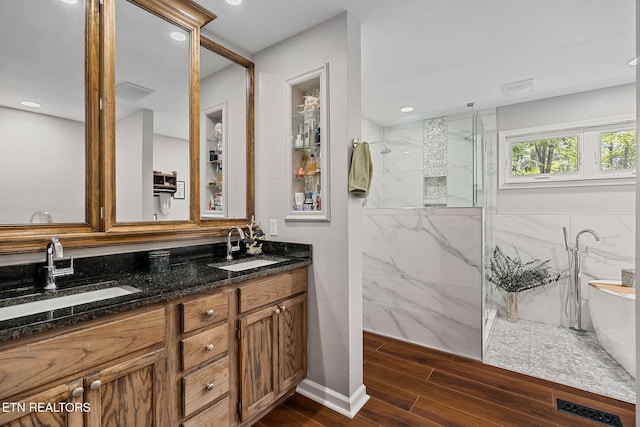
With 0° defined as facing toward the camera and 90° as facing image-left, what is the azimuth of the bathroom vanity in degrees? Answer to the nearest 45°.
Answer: approximately 315°

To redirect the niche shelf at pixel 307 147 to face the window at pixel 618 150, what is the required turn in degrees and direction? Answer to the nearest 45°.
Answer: approximately 135° to its left

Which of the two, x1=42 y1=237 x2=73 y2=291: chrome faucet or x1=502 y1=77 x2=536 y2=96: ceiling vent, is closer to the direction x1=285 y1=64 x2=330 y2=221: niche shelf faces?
the chrome faucet

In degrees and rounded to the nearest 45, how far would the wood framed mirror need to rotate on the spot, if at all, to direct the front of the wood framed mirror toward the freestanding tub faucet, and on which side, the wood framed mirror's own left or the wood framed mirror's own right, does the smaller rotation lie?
approximately 45° to the wood framed mirror's own left

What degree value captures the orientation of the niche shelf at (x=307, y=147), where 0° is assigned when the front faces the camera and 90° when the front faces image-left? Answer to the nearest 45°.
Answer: approximately 45°

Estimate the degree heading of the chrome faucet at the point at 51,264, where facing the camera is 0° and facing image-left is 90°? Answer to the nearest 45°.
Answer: approximately 315°

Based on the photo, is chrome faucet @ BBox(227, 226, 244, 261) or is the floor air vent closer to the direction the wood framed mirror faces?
the floor air vent

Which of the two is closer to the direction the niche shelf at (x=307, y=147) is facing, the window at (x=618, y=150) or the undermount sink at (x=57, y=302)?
the undermount sink

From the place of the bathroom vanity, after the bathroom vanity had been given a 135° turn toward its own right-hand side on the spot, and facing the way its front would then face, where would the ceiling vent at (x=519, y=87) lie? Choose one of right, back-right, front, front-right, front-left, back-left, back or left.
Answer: back

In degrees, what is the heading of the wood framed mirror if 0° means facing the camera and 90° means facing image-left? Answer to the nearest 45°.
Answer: approximately 315°

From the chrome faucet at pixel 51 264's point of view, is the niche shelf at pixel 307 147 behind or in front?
in front
